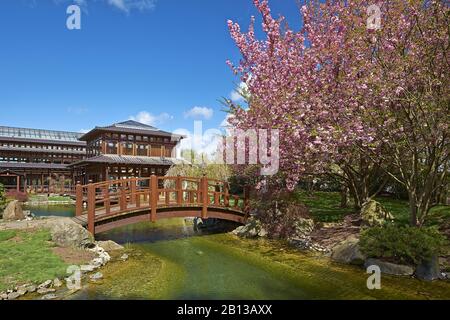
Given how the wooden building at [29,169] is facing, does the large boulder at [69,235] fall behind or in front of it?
in front

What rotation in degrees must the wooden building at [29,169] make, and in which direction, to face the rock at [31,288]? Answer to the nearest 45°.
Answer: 0° — it already faces it

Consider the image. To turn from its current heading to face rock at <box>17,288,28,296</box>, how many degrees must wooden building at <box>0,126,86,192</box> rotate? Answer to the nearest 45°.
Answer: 0° — it already faces it

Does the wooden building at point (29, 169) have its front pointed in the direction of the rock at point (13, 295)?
yes

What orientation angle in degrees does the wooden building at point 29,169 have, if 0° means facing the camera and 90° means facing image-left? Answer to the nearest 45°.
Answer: approximately 0°

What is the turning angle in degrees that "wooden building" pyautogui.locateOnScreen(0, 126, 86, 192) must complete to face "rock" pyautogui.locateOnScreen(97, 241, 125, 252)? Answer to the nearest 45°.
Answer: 0° — it already faces it

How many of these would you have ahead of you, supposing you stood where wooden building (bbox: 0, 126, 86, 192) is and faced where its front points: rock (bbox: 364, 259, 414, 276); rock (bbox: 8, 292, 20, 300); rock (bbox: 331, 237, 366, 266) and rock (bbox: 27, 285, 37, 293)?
4

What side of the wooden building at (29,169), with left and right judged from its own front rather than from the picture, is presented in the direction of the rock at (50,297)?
front

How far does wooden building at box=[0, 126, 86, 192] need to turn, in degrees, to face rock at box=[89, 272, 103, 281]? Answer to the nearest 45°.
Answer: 0° — it already faces it

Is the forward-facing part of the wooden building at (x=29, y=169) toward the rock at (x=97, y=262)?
yes

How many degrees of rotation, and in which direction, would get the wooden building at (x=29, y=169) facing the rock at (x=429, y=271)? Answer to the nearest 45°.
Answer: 0° — it already faces it
